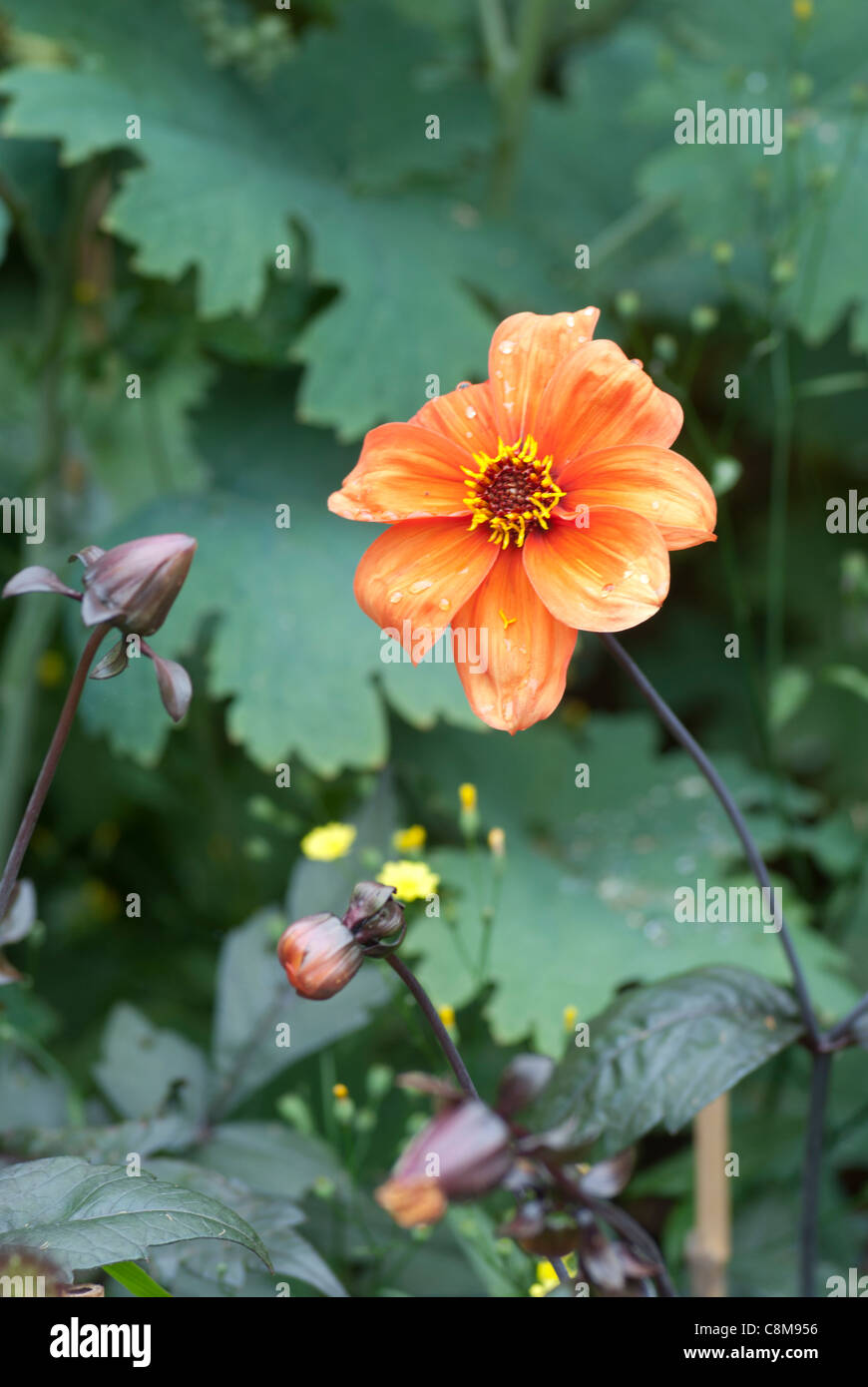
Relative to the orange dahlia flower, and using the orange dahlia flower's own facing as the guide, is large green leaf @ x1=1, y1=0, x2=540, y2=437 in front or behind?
behind

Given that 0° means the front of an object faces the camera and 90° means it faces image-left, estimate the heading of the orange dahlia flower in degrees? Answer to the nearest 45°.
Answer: approximately 0°

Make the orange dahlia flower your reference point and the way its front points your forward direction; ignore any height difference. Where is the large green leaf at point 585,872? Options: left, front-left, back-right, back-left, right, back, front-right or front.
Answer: back
